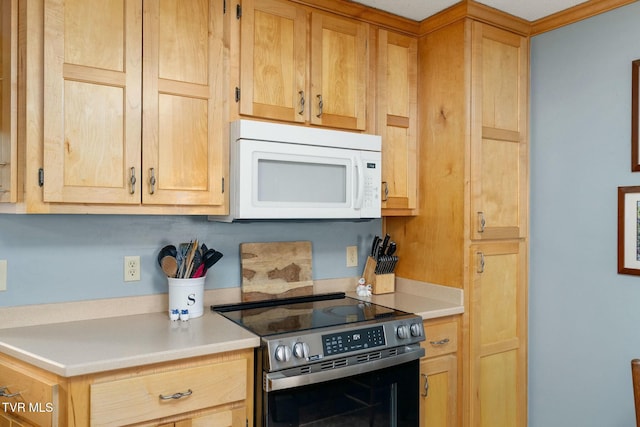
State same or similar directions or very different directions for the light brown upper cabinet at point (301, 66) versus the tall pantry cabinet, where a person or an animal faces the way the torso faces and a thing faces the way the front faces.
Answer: same or similar directions

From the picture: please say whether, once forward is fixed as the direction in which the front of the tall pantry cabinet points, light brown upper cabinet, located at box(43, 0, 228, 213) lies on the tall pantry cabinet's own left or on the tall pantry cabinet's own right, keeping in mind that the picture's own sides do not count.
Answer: on the tall pantry cabinet's own right

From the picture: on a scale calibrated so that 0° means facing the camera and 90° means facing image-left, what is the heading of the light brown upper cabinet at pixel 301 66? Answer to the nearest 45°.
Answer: approximately 315°

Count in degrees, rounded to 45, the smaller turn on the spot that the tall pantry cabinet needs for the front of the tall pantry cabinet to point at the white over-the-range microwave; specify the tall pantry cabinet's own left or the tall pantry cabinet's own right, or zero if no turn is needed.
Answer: approximately 90° to the tall pantry cabinet's own right

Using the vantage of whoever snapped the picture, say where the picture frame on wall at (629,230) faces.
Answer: facing the viewer and to the left of the viewer

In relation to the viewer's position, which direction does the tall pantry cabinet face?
facing the viewer and to the right of the viewer

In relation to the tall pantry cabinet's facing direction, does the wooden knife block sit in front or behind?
behind

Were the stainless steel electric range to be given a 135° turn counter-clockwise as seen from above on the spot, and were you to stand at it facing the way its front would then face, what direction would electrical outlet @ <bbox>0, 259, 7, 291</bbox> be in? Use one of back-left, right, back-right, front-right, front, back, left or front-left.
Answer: left

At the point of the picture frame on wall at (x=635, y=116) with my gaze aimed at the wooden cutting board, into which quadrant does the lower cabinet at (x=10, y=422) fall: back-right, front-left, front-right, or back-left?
front-left

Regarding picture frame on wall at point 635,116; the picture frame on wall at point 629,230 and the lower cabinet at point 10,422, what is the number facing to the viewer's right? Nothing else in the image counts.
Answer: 0

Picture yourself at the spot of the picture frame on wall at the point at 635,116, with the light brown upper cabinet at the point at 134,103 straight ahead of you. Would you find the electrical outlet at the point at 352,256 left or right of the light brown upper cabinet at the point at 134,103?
right

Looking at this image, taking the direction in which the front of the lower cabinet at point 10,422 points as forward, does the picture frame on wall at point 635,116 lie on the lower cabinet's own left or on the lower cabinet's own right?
on the lower cabinet's own left

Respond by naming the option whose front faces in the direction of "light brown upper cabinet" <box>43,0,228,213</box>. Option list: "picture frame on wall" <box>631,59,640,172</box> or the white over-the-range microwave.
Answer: the picture frame on wall
